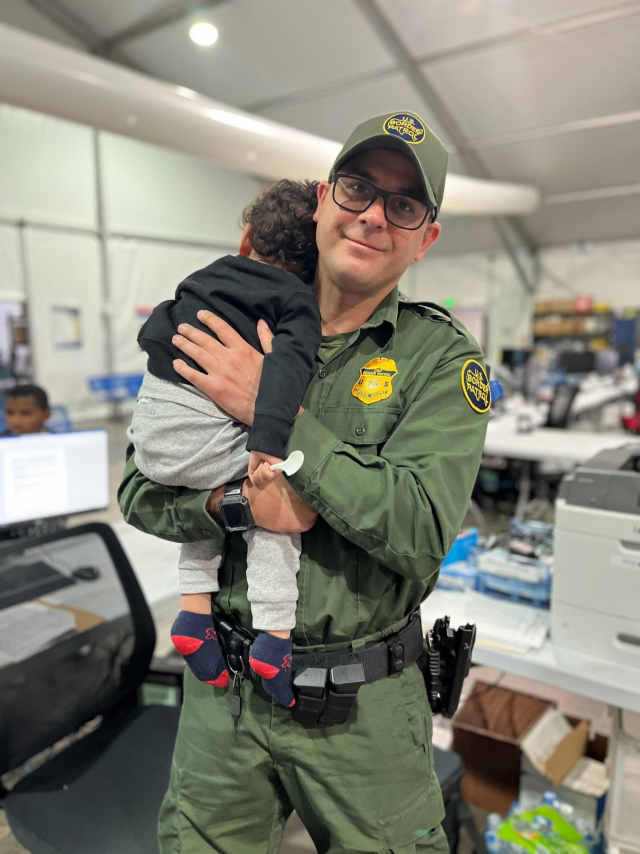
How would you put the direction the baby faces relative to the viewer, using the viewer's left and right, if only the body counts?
facing away from the viewer and to the right of the viewer

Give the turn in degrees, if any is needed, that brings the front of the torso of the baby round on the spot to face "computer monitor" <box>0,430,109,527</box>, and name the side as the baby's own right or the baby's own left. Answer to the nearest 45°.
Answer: approximately 90° to the baby's own left

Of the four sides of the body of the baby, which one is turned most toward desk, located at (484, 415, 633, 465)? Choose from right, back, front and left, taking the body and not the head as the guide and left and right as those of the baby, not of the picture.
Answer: front

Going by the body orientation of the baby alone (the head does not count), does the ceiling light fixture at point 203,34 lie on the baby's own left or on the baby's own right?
on the baby's own left
